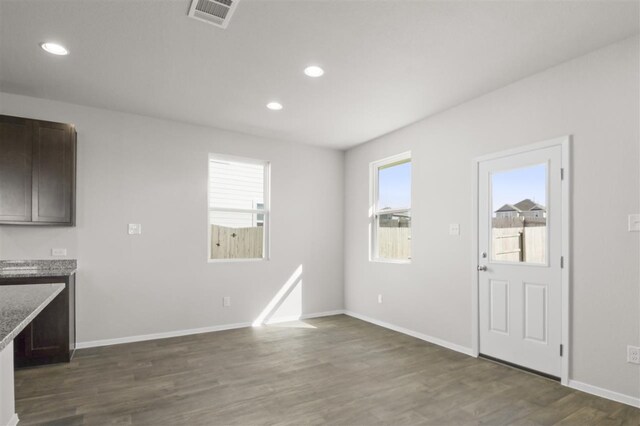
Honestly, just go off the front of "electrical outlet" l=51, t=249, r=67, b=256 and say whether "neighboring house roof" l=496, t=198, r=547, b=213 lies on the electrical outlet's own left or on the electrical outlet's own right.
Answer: on the electrical outlet's own left

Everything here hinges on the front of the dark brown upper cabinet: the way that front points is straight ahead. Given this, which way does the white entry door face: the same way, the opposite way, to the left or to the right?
to the right

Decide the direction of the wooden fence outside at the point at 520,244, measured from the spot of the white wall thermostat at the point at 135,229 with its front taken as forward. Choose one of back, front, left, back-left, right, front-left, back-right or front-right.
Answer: front-left

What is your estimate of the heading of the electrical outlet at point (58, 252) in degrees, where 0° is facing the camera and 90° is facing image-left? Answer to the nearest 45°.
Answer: approximately 0°

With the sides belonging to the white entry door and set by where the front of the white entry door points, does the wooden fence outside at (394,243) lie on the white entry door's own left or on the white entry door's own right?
on the white entry door's own right

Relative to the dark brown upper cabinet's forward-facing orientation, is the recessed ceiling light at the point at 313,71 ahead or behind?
ahead

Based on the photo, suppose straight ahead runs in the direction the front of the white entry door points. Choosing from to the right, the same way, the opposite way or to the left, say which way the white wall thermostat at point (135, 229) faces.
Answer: to the left

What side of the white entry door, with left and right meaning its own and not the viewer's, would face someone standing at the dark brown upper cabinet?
front

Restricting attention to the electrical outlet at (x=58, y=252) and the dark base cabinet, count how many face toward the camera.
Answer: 2

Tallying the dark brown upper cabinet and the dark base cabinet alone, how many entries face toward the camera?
2

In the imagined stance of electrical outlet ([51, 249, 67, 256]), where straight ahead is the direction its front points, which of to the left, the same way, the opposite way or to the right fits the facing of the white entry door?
to the right
